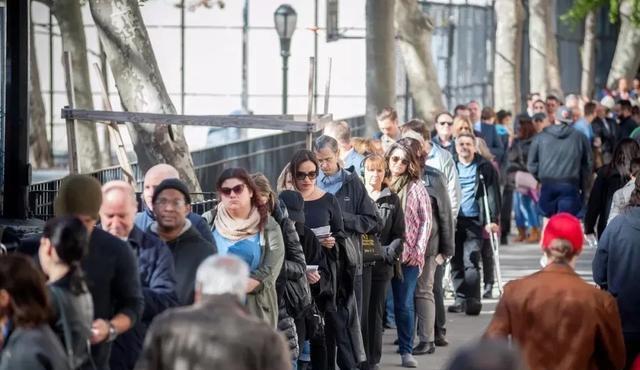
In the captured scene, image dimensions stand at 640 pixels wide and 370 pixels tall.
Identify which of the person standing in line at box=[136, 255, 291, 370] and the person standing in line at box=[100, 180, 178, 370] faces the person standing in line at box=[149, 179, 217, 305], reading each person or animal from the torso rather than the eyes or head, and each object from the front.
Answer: the person standing in line at box=[136, 255, 291, 370]

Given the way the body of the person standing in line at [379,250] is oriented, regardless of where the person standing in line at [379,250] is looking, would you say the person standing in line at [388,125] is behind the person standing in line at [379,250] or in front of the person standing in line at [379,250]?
behind

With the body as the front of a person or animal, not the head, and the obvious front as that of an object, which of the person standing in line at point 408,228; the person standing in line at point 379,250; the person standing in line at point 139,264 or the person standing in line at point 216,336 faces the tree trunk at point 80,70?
the person standing in line at point 216,336

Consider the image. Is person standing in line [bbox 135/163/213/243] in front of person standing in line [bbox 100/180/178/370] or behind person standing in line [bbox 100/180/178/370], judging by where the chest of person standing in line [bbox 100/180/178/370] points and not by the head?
behind

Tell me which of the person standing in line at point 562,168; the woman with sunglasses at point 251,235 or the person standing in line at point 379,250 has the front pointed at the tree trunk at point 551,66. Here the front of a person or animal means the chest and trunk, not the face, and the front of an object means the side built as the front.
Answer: the person standing in line at point 562,168

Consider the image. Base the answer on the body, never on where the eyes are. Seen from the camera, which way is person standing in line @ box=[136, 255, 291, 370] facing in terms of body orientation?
away from the camera

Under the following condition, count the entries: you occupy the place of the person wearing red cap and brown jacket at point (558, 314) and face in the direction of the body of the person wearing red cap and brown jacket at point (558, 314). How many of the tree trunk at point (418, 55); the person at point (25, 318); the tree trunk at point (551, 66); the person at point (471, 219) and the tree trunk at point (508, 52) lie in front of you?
4

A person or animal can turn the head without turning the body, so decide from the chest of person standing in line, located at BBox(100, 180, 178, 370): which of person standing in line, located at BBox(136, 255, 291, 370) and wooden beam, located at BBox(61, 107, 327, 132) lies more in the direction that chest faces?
the person standing in line

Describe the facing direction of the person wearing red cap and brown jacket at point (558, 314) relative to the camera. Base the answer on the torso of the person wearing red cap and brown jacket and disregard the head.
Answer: away from the camera

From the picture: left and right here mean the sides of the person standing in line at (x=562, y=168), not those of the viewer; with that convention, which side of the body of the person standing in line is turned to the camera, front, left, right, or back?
back

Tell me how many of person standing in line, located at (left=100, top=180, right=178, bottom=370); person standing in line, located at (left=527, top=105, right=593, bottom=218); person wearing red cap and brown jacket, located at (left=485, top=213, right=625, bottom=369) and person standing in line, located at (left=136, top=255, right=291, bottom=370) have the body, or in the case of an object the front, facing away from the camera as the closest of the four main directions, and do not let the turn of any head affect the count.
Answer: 3

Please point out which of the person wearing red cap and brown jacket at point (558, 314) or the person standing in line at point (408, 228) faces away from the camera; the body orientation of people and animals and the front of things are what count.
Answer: the person wearing red cap and brown jacket at point (558, 314)
